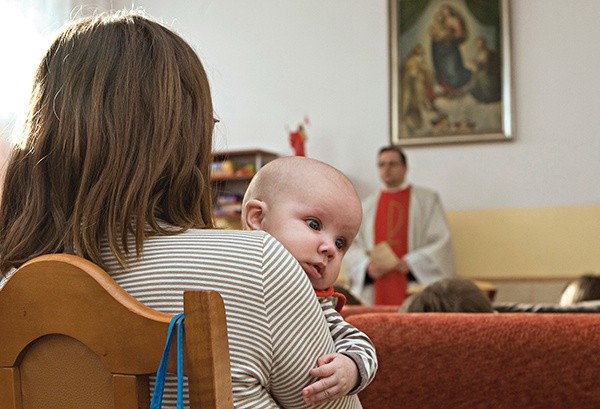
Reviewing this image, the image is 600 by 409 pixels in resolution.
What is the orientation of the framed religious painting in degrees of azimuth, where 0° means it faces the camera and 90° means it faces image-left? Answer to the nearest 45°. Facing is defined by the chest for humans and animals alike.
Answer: approximately 0°

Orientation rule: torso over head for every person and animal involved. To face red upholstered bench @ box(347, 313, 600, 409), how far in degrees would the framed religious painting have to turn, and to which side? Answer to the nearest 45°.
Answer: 0° — it already faces it

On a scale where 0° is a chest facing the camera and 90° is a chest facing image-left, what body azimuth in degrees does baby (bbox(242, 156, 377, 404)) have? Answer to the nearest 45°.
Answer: approximately 315°

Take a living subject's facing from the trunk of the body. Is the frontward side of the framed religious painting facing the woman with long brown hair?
yes

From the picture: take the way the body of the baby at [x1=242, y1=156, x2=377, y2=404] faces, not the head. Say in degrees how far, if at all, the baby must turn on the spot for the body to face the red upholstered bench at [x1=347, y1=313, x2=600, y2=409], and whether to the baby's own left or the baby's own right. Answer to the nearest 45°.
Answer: approximately 90° to the baby's own left

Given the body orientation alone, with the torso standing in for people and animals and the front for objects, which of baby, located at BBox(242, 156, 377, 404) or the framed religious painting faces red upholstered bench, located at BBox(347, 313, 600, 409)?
the framed religious painting

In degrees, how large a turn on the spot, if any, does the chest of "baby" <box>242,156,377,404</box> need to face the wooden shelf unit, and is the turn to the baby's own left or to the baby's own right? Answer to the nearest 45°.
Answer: approximately 135° to the baby's own left
